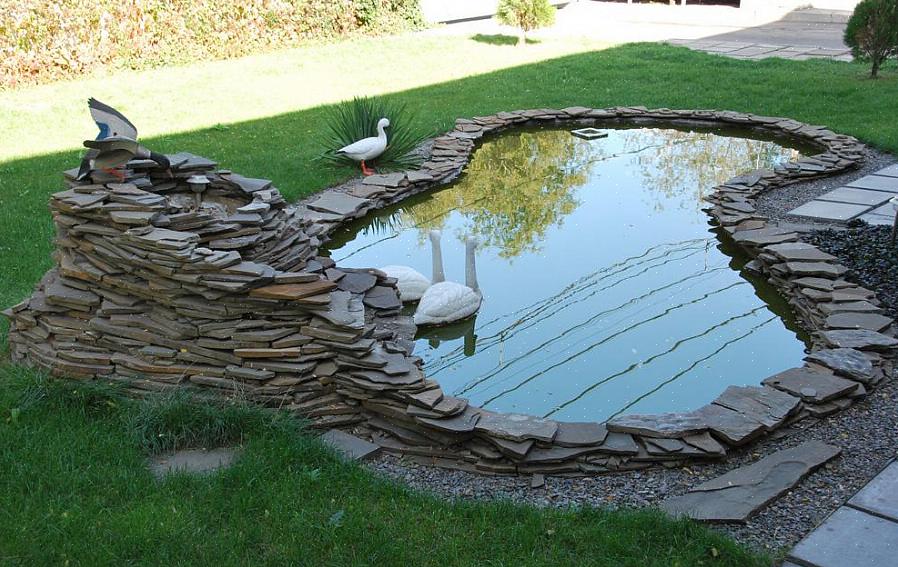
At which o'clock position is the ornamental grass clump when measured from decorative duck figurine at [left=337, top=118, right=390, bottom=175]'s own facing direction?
The ornamental grass clump is roughly at 9 o'clock from the decorative duck figurine.

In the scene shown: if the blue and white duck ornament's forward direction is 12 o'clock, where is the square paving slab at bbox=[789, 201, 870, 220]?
The square paving slab is roughly at 12 o'clock from the blue and white duck ornament.

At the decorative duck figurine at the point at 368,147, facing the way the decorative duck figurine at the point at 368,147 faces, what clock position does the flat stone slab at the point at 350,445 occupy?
The flat stone slab is roughly at 3 o'clock from the decorative duck figurine.

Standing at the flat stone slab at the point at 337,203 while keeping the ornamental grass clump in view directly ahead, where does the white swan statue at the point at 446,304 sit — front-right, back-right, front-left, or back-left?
back-right

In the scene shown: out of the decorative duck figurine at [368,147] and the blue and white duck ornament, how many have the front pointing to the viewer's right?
2

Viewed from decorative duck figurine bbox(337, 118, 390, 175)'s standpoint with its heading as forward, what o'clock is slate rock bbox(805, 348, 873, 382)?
The slate rock is roughly at 2 o'clock from the decorative duck figurine.

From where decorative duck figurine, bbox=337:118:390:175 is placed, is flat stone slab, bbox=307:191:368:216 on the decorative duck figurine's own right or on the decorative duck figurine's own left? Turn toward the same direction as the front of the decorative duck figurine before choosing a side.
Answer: on the decorative duck figurine's own right

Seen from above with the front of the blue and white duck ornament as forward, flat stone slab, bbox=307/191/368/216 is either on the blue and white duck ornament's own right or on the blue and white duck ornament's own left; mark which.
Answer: on the blue and white duck ornament's own left

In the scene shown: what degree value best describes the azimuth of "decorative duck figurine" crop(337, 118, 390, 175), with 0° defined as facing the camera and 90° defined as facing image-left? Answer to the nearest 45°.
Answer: approximately 270°

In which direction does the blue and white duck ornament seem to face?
to the viewer's right
